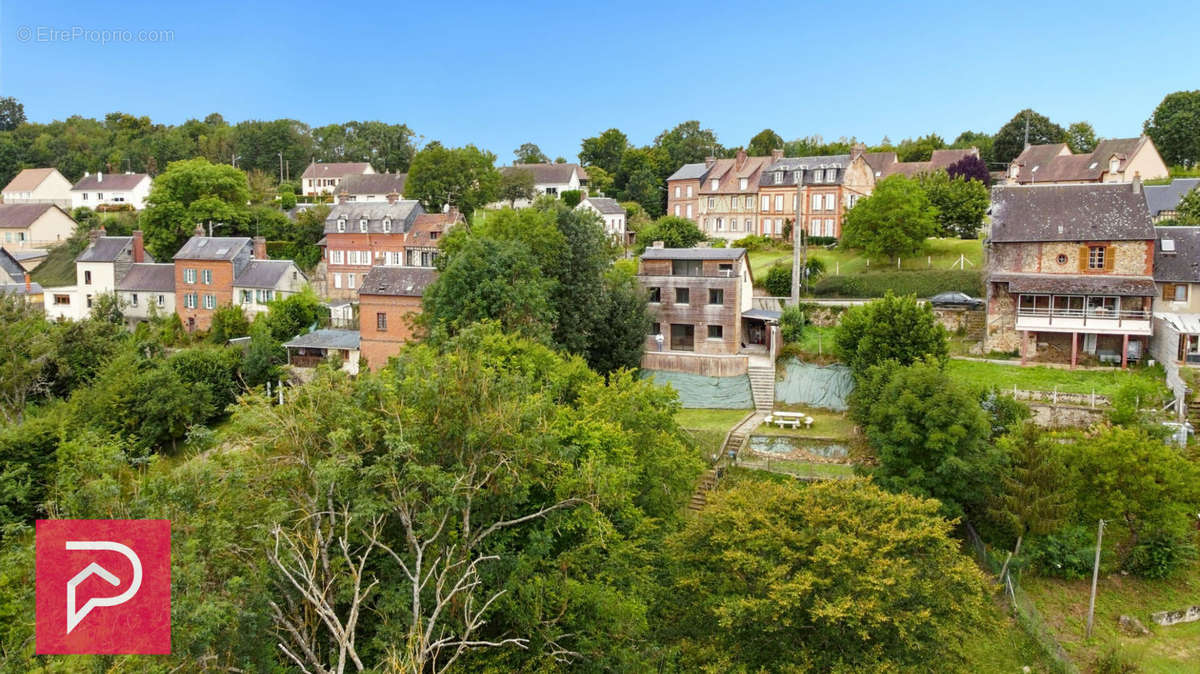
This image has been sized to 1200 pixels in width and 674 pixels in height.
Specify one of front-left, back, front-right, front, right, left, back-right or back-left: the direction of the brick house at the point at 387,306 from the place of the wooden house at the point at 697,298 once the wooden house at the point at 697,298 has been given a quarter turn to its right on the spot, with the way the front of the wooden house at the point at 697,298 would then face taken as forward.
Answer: front

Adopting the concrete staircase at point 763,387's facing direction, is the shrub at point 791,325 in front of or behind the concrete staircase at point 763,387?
behind

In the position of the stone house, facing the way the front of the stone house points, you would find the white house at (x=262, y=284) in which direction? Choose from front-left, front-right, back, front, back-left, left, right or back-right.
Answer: right

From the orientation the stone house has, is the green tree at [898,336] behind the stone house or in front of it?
in front

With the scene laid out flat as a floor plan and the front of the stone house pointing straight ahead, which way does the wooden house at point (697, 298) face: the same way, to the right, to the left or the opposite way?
the same way

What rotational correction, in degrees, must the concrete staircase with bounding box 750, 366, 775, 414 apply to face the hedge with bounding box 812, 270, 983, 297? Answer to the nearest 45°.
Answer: approximately 135° to its left

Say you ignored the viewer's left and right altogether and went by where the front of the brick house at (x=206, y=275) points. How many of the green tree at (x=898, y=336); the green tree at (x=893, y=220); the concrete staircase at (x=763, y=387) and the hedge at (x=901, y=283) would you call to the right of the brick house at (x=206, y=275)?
0

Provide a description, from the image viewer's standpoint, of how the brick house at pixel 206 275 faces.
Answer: facing the viewer

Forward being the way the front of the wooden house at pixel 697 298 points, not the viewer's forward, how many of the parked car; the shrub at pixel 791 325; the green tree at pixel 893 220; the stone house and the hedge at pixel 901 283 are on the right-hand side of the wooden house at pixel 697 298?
0

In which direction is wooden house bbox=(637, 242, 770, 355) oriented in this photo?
toward the camera

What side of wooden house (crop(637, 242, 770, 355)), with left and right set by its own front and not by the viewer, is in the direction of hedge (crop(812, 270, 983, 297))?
left

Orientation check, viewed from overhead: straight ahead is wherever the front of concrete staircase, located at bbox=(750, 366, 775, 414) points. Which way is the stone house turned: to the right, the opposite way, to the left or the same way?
the same way

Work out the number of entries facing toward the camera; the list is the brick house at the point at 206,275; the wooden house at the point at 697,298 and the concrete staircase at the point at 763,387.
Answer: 3

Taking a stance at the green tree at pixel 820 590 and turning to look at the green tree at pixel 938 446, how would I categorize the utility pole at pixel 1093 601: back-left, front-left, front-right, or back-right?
front-right

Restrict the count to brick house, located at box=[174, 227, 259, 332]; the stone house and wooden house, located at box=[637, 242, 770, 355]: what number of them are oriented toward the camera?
3

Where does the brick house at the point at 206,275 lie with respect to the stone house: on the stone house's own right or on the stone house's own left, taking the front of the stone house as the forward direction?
on the stone house's own right

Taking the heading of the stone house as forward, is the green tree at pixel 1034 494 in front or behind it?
in front

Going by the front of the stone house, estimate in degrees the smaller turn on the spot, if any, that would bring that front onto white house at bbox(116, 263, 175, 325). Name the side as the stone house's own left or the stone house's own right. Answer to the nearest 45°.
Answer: approximately 90° to the stone house's own right

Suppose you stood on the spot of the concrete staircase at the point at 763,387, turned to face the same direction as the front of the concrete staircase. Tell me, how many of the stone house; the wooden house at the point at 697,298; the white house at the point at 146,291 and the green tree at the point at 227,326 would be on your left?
1

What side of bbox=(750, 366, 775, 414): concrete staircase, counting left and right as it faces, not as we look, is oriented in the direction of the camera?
front
